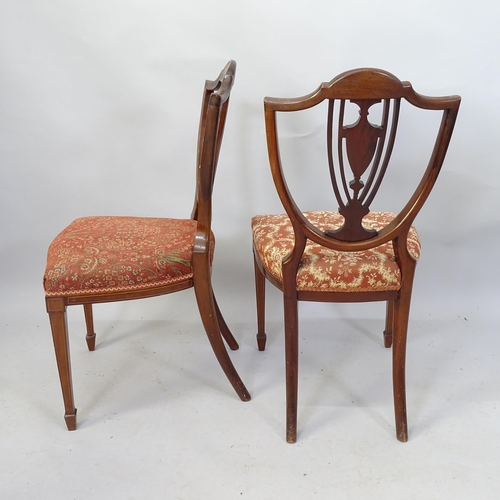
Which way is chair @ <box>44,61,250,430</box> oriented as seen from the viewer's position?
to the viewer's left

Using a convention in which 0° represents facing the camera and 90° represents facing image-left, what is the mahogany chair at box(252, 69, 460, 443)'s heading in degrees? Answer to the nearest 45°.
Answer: approximately 180°

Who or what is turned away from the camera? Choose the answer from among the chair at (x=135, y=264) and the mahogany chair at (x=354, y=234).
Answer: the mahogany chair

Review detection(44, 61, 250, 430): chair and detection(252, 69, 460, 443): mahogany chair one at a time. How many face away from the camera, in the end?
1

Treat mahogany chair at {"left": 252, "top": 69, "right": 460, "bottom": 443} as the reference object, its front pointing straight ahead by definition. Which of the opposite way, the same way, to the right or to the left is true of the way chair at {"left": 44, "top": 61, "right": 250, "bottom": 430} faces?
to the left
